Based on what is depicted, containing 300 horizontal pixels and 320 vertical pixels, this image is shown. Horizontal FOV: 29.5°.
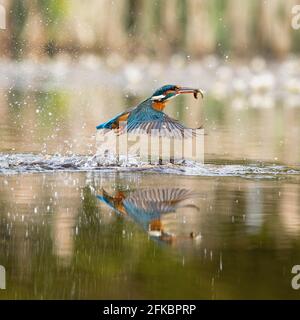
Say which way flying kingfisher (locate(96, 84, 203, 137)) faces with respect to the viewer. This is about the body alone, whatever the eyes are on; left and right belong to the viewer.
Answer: facing to the right of the viewer
